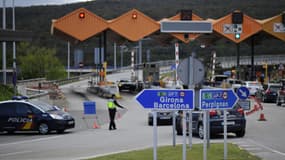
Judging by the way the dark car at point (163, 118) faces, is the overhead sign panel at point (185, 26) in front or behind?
in front

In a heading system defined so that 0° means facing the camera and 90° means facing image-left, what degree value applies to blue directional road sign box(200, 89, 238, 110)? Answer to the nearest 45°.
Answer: approximately 0°

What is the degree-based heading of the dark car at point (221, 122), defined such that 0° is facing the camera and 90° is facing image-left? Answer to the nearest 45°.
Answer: approximately 135°
